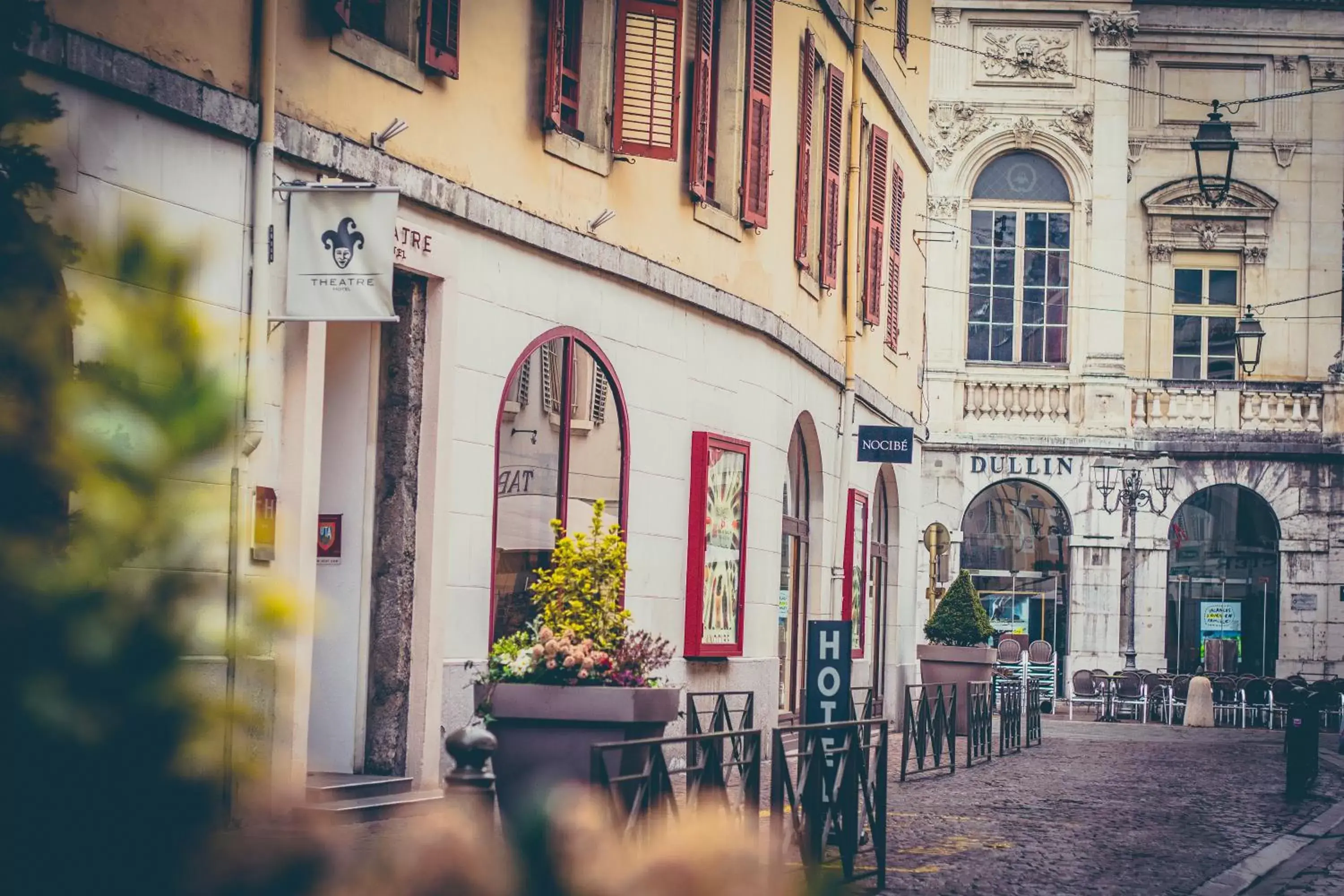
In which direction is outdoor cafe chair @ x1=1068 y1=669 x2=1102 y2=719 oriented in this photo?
toward the camera

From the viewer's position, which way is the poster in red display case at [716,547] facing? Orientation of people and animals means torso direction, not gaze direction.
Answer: facing the viewer and to the right of the viewer

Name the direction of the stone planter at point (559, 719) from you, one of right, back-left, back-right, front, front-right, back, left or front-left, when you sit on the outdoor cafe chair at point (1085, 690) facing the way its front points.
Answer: front

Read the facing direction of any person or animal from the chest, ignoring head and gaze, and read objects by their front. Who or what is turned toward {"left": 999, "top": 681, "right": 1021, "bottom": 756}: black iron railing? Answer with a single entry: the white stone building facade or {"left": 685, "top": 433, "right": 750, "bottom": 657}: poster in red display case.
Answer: the white stone building facade

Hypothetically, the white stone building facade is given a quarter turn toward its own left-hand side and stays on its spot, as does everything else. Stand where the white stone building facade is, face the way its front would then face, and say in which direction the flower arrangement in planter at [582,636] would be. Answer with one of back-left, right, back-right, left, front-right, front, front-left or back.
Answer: right

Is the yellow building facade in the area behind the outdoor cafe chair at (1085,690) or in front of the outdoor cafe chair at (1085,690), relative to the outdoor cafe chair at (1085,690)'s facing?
in front

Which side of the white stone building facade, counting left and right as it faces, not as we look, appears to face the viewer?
front

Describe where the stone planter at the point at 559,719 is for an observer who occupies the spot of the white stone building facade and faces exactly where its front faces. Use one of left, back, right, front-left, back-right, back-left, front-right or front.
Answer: front

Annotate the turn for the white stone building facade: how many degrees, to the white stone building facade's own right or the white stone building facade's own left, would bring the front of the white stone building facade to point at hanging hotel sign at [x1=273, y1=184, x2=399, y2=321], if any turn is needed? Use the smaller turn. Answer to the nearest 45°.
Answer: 0° — it already faces it
